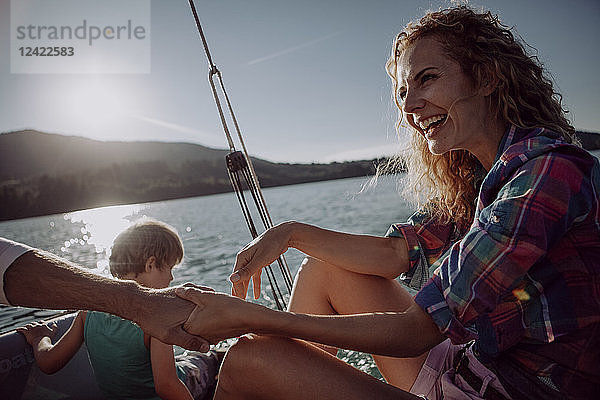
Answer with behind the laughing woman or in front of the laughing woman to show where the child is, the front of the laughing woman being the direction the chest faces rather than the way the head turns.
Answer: in front

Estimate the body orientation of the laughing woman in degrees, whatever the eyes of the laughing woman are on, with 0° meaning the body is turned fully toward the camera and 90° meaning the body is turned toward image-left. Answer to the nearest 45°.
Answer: approximately 90°
